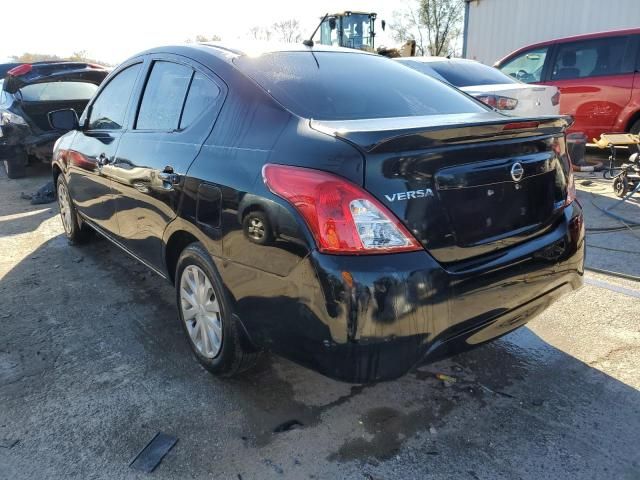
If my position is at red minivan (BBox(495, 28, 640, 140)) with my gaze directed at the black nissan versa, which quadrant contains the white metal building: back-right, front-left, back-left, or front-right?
back-right

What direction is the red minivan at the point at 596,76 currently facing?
to the viewer's left

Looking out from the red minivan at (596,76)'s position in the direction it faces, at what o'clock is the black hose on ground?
The black hose on ground is roughly at 9 o'clock from the red minivan.

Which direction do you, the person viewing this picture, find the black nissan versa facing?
facing away from the viewer and to the left of the viewer

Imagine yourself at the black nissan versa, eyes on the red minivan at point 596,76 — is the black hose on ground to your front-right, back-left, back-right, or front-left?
front-right

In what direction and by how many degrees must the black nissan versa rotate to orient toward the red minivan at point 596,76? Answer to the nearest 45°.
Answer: approximately 90° to its right

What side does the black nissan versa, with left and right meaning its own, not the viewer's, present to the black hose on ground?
right
